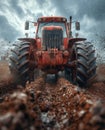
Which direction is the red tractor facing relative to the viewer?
toward the camera
